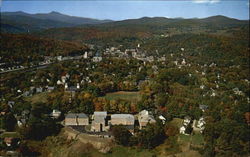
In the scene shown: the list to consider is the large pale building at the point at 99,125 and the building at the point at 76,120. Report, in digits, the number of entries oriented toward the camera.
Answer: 2

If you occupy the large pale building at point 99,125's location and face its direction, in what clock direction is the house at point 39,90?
The house is roughly at 5 o'clock from the large pale building.

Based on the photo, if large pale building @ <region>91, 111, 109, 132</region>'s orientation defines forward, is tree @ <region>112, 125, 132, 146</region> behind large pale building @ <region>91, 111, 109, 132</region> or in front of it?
in front

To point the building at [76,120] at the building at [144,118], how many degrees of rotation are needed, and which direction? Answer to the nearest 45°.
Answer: approximately 90° to its left

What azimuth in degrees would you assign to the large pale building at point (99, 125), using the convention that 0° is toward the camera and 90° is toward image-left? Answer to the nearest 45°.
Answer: approximately 0°

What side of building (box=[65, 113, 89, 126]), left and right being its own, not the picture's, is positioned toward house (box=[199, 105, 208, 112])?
left

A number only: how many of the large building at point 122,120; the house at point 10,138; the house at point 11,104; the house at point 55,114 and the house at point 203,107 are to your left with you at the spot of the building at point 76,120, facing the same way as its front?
2

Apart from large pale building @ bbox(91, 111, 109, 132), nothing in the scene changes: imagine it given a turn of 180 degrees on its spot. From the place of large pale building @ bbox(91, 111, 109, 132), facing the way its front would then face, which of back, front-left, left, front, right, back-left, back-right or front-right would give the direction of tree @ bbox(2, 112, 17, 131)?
left

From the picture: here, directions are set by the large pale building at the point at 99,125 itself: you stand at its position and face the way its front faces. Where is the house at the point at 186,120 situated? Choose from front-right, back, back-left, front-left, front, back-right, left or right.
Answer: left

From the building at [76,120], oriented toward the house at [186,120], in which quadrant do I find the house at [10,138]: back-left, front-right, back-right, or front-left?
back-right

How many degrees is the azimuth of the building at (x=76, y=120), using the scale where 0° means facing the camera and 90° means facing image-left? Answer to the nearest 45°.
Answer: approximately 0°

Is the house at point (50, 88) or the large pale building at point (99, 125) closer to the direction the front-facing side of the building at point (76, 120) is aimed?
the large pale building

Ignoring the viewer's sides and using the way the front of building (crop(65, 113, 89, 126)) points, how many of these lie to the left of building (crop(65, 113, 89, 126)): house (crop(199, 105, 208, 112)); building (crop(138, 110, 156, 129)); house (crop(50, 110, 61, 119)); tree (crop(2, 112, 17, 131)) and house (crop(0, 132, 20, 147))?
2

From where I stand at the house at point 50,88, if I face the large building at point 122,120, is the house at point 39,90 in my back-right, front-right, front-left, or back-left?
back-right
